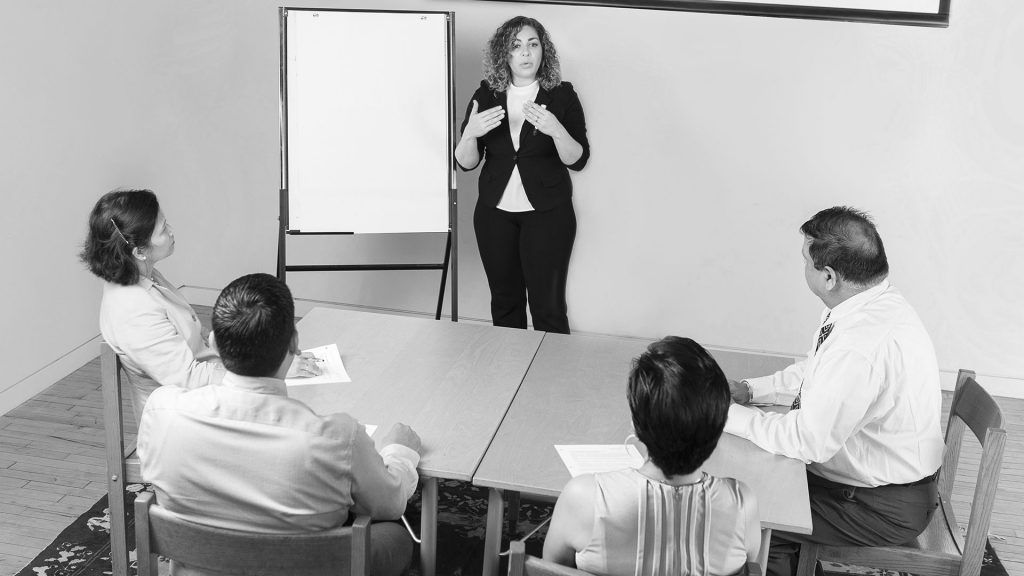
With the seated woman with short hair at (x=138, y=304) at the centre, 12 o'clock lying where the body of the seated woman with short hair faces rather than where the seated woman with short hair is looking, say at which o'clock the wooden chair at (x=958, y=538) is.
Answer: The wooden chair is roughly at 1 o'clock from the seated woman with short hair.

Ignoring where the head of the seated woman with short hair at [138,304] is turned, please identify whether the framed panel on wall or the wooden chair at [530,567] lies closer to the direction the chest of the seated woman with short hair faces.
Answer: the framed panel on wall

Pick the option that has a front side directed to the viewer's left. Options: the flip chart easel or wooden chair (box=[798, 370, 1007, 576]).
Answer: the wooden chair

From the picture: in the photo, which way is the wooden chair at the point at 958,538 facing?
to the viewer's left

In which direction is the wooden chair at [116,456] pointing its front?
to the viewer's right

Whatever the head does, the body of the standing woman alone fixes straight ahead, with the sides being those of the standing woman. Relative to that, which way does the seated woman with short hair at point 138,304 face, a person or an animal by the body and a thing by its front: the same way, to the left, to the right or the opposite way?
to the left

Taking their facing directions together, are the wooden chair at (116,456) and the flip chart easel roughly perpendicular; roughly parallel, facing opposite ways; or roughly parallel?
roughly perpendicular

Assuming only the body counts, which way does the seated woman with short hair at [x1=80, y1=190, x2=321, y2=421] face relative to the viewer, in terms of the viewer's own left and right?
facing to the right of the viewer
